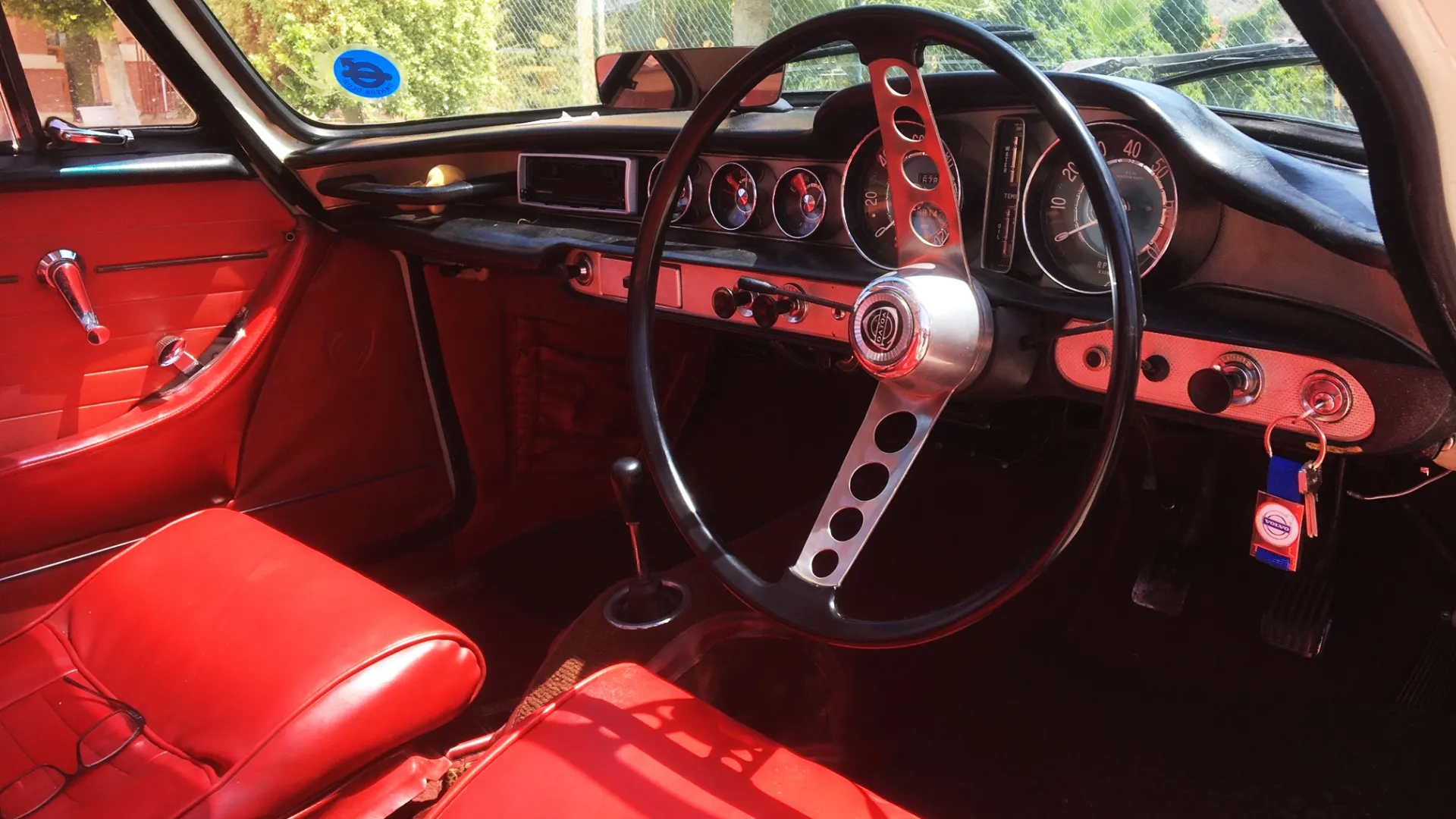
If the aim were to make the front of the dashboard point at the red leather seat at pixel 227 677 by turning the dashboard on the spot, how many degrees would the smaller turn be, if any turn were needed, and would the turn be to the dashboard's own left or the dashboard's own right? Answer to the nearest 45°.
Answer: approximately 45° to the dashboard's own right

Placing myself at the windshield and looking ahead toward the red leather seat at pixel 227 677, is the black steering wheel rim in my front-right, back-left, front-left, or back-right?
front-left

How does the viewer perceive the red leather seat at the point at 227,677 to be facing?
facing away from the viewer and to the right of the viewer

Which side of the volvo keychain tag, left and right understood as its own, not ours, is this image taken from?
front

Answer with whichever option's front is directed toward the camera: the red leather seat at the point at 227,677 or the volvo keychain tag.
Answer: the volvo keychain tag

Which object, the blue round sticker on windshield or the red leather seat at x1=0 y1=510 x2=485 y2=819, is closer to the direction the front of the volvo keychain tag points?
the red leather seat

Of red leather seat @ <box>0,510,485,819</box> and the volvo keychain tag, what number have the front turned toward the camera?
1

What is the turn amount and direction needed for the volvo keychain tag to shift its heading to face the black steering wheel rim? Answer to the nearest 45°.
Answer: approximately 45° to its right

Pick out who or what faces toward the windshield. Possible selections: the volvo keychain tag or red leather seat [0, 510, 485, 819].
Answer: the red leather seat

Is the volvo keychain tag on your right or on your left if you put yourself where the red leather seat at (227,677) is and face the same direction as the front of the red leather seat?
on your right

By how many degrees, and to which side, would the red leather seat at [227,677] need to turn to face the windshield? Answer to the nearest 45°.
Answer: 0° — it already faces it

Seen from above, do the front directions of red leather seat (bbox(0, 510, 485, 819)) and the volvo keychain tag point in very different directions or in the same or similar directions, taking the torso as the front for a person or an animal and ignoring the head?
very different directions

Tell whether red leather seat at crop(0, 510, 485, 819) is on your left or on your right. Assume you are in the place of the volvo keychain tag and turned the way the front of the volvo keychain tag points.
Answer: on your right
